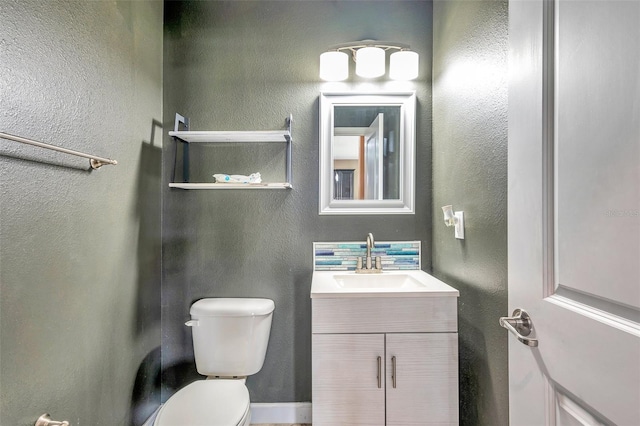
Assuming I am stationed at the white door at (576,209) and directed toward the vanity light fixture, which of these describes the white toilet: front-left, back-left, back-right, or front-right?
front-left

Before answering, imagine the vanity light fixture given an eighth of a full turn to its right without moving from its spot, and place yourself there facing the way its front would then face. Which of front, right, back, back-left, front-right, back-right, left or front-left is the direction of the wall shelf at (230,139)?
front-right

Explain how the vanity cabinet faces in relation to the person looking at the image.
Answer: facing the viewer

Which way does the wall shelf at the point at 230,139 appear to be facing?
toward the camera

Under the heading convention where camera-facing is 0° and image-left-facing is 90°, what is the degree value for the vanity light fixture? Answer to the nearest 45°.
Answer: approximately 0°

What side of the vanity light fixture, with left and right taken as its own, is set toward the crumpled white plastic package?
right

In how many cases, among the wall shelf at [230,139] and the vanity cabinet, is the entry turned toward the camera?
2

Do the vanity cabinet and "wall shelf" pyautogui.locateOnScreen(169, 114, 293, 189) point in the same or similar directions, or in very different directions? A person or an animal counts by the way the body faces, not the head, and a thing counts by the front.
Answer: same or similar directions

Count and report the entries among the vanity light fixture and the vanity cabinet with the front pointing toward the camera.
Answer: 2

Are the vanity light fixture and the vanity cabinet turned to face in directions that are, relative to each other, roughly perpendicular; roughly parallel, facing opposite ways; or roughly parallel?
roughly parallel
